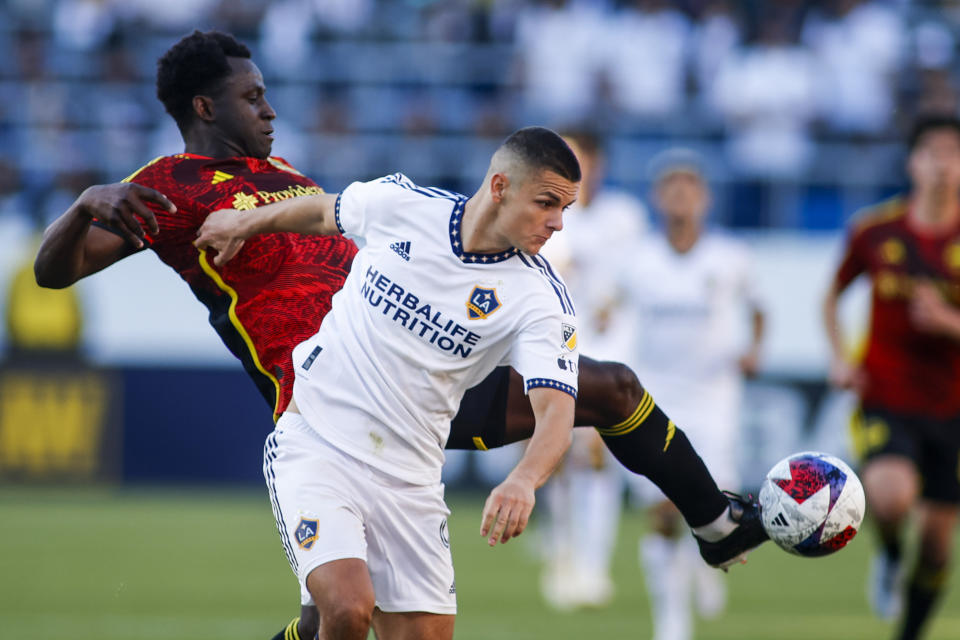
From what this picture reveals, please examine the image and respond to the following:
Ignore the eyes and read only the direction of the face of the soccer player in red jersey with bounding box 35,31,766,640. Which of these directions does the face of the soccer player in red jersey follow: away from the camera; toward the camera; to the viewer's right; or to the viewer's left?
to the viewer's right

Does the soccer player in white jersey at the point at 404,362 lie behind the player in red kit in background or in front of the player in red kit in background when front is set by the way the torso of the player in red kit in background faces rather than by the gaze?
in front

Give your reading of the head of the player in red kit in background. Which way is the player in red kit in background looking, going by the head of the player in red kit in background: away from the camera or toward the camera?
toward the camera

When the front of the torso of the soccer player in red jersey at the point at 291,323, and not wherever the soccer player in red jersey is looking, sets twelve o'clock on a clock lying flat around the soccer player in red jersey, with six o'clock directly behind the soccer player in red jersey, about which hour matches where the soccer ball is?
The soccer ball is roughly at 11 o'clock from the soccer player in red jersey.

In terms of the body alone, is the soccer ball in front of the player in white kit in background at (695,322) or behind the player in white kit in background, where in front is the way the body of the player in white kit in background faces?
in front

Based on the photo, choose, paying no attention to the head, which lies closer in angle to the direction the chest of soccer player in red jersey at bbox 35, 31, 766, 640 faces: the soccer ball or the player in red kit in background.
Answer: the soccer ball

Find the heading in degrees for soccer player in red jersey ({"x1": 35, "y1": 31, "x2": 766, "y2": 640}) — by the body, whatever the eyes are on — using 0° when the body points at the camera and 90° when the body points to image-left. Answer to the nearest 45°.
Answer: approximately 315°

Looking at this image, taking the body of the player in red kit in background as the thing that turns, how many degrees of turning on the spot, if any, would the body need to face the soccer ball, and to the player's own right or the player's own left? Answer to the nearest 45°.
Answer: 0° — they already face it

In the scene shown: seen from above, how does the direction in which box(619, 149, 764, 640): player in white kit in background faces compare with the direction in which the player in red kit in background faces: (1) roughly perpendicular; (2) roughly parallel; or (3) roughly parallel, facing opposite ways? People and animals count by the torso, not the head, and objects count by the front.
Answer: roughly parallel

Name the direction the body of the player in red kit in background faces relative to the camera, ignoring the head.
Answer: toward the camera

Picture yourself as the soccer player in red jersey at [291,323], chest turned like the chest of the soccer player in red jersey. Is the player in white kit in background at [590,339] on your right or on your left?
on your left

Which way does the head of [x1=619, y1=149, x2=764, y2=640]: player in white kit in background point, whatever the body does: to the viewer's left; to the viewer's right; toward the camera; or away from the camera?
toward the camera

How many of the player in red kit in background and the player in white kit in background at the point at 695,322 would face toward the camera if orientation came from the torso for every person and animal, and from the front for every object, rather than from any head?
2

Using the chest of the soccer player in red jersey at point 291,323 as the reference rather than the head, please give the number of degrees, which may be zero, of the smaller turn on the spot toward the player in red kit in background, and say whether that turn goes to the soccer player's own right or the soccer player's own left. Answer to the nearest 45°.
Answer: approximately 90° to the soccer player's own left

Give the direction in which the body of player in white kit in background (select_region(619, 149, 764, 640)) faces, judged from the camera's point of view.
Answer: toward the camera
